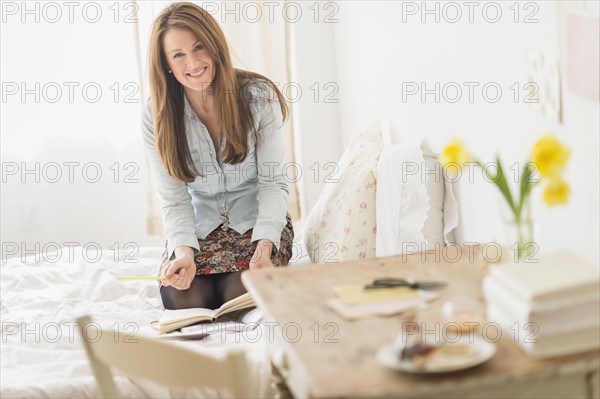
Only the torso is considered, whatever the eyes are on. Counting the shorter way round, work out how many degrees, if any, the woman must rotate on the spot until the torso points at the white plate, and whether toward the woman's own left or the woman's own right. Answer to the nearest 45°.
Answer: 0° — they already face it

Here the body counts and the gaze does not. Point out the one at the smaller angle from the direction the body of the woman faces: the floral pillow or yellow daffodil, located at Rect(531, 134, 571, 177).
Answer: the yellow daffodil

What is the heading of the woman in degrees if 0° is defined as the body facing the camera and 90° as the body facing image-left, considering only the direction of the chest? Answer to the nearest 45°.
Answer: approximately 0°

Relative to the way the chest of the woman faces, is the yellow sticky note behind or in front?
in front

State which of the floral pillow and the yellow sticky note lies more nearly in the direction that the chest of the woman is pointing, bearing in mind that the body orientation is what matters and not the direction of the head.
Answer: the yellow sticky note
